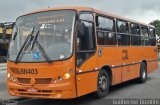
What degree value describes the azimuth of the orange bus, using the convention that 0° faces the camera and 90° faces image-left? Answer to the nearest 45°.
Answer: approximately 45°
